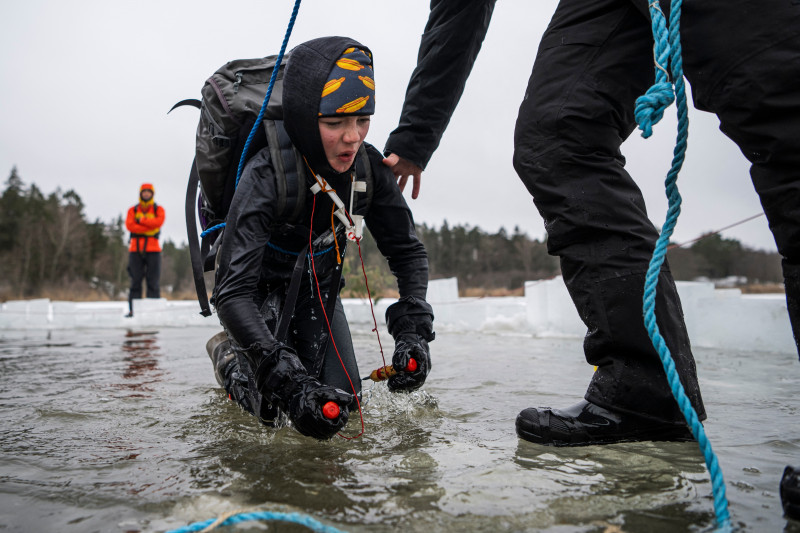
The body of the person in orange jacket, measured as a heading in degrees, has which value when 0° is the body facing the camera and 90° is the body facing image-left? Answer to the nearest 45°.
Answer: approximately 0°

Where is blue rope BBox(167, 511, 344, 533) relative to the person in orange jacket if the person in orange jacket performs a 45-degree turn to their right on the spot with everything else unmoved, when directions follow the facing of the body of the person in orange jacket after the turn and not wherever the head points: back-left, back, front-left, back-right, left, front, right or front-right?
front-left
